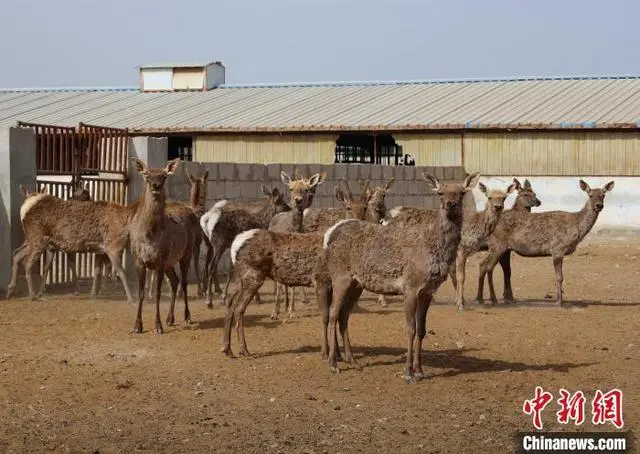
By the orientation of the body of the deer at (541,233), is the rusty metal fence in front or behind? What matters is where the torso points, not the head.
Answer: behind

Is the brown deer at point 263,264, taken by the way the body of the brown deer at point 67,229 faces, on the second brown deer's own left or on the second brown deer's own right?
on the second brown deer's own right

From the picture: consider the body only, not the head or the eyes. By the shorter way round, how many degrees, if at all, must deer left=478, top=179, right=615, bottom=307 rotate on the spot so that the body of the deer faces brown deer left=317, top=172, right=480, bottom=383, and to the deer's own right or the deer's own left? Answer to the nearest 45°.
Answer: approximately 90° to the deer's own right

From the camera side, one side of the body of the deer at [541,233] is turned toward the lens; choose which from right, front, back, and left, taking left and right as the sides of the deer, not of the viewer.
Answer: right

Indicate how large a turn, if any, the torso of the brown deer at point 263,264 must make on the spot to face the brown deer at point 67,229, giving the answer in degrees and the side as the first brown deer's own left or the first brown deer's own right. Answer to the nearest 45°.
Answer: approximately 135° to the first brown deer's own left

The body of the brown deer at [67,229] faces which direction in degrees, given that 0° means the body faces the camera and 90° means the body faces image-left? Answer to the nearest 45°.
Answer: approximately 270°

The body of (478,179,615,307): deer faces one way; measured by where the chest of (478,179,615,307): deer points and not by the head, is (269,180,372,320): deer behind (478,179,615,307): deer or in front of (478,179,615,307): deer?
behind

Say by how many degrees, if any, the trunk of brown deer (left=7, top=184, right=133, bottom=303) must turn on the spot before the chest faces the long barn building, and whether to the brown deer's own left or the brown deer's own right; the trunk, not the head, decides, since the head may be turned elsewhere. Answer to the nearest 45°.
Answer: approximately 45° to the brown deer's own left

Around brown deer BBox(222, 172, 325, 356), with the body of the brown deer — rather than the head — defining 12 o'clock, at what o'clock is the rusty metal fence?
The rusty metal fence is roughly at 8 o'clock from the brown deer.

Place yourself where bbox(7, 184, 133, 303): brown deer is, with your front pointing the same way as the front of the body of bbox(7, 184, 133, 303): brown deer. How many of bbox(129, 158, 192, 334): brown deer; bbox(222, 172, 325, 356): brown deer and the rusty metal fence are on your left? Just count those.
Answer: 1

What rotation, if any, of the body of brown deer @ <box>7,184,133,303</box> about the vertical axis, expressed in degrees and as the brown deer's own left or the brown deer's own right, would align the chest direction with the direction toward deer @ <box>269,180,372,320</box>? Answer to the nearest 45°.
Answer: approximately 45° to the brown deer's own right

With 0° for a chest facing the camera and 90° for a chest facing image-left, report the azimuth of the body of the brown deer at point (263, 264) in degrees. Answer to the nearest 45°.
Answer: approximately 270°

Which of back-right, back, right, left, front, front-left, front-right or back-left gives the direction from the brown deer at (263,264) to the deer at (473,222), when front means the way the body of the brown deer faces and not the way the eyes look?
front-left
